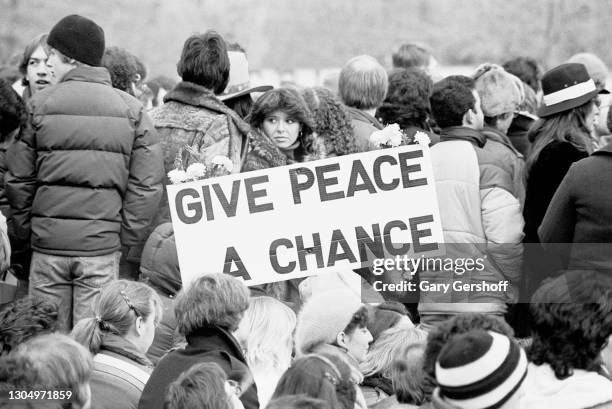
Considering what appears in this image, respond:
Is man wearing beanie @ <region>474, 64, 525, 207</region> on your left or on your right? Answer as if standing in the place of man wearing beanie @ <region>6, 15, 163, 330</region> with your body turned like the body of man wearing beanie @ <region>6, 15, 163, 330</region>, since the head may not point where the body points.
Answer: on your right

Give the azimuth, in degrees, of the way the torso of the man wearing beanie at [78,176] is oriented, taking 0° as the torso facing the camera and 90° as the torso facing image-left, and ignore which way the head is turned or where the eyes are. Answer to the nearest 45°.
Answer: approximately 180°
